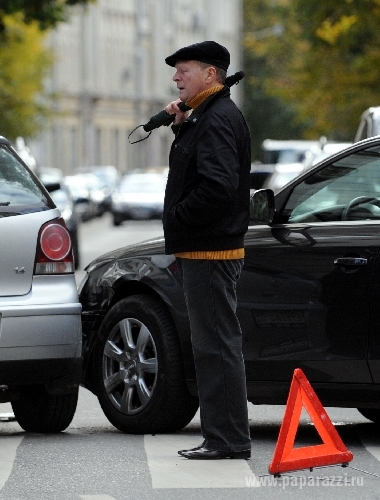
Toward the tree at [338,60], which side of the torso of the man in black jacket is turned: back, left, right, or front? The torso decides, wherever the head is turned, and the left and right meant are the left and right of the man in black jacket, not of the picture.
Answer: right

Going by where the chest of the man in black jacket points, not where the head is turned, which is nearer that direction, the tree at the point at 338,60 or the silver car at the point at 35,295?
the silver car

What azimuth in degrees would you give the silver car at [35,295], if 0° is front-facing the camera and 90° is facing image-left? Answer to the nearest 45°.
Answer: approximately 180°

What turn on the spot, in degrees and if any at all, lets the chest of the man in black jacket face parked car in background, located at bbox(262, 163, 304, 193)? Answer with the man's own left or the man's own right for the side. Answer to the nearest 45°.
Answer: approximately 90° to the man's own right

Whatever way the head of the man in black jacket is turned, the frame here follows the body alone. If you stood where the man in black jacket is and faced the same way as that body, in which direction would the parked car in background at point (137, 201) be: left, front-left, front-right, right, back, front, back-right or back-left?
right

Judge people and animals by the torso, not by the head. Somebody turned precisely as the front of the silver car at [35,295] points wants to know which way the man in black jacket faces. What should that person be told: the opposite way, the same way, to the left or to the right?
to the left

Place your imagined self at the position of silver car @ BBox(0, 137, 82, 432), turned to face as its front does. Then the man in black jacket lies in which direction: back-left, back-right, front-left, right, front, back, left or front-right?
back-right

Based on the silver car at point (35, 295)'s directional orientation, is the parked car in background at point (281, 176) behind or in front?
in front

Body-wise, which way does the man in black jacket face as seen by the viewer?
to the viewer's left

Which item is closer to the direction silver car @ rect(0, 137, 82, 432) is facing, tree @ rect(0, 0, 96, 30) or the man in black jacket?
the tree

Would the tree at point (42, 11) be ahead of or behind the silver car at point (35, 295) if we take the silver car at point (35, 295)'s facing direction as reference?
ahead

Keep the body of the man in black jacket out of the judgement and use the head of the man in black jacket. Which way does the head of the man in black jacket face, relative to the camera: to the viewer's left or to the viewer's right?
to the viewer's left

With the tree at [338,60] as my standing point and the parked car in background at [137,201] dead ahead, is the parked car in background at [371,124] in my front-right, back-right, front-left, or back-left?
front-left

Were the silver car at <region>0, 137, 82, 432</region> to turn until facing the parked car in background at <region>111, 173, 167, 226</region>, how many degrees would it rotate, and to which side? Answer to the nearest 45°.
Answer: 0° — it already faces it

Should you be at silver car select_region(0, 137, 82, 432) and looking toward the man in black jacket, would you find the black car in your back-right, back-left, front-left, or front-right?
front-left

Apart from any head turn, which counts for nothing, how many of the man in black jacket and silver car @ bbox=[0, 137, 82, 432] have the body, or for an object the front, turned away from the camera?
1
